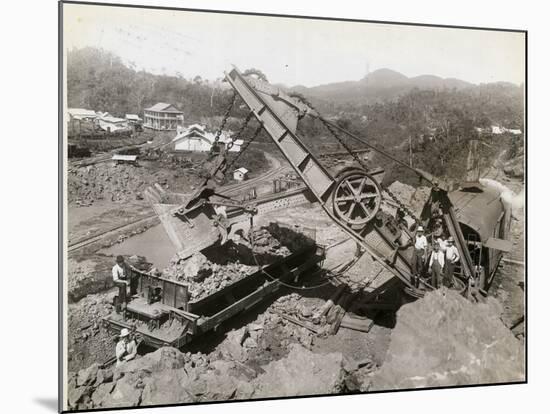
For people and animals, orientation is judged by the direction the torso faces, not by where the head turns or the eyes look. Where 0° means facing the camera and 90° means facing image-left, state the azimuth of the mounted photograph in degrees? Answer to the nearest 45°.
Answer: approximately 315°
